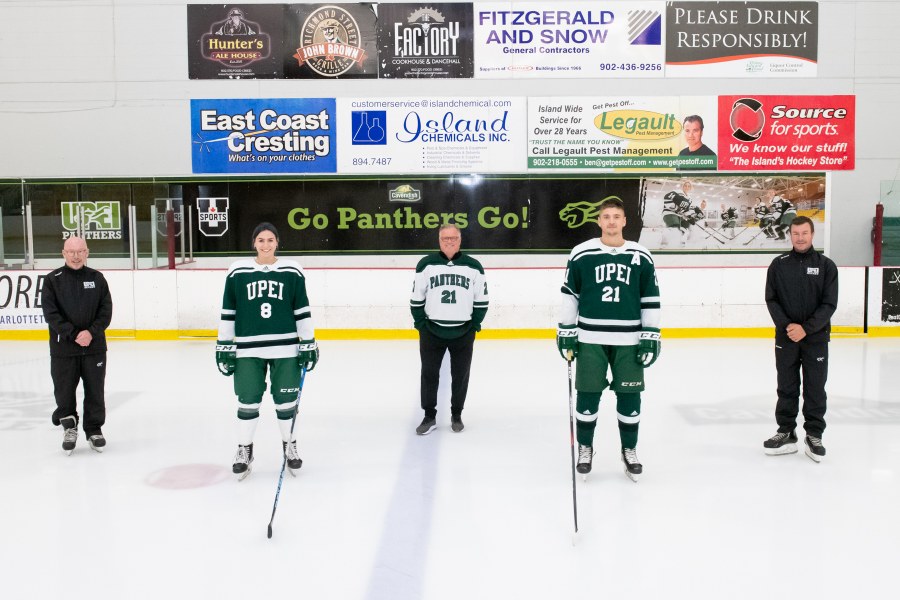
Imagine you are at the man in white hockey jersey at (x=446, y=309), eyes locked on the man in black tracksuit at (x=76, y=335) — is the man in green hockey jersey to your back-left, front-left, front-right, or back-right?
back-left

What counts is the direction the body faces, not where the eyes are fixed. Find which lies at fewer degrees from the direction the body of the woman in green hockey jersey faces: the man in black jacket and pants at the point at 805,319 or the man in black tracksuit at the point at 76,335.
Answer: the man in black jacket and pants

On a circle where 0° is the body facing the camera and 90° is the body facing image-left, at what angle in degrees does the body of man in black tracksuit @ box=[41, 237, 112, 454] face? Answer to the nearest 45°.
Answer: approximately 0°

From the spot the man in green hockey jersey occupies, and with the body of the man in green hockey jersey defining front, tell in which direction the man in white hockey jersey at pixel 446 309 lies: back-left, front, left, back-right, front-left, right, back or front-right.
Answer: back-right

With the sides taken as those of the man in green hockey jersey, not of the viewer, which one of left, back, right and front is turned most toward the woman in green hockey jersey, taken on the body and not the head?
right

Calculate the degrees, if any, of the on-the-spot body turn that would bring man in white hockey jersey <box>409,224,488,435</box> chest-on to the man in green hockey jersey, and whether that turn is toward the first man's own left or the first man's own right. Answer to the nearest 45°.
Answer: approximately 45° to the first man's own left

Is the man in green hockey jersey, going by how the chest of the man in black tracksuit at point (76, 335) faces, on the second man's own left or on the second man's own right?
on the second man's own left

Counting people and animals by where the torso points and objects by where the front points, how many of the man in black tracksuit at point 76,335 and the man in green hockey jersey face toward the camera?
2

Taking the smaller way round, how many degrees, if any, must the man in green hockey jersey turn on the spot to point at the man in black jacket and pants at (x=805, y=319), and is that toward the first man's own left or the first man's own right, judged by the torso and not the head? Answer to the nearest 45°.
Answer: approximately 135° to the first man's own left

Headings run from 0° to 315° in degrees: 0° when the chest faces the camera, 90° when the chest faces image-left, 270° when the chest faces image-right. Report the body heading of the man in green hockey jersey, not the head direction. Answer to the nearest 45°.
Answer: approximately 0°
